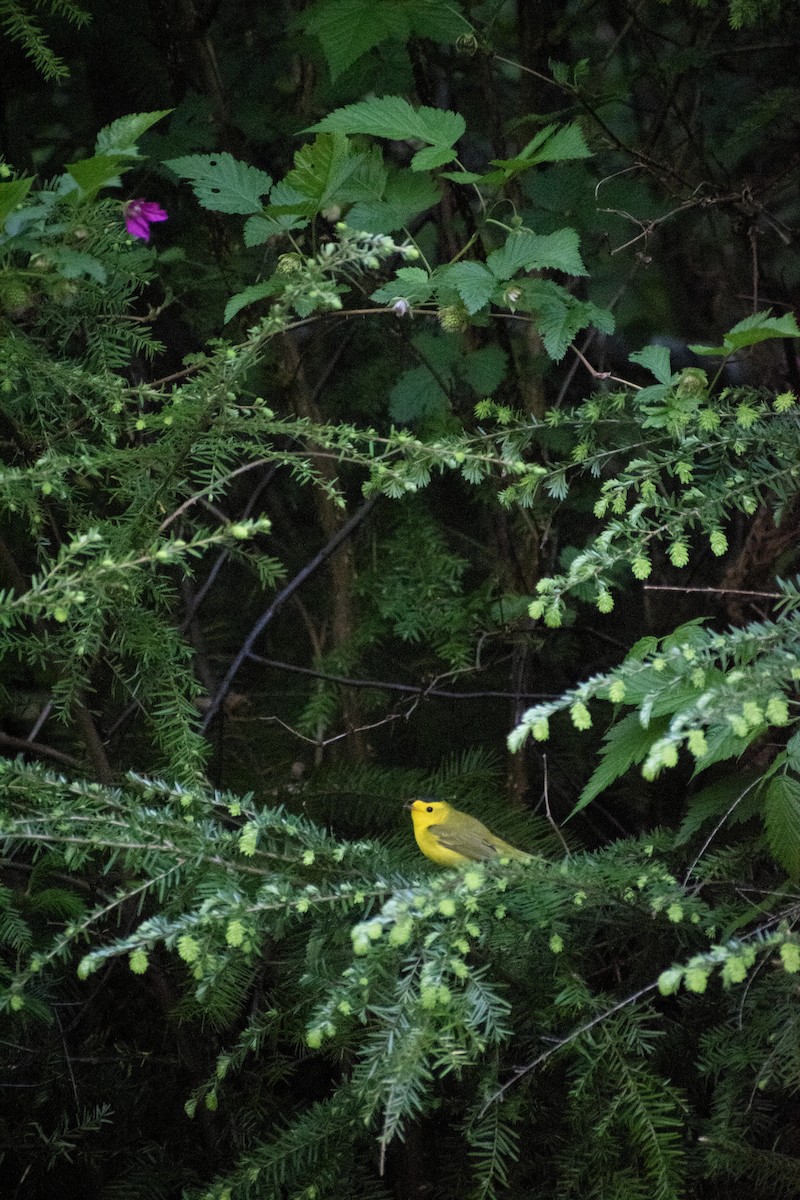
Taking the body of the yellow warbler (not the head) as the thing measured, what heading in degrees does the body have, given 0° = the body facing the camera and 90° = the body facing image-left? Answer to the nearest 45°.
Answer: approximately 90°

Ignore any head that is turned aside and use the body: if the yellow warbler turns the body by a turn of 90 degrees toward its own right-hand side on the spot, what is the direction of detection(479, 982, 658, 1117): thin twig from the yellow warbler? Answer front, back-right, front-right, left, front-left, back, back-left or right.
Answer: back
